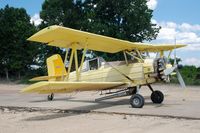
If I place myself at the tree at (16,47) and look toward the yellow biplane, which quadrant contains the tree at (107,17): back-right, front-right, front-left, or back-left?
front-left

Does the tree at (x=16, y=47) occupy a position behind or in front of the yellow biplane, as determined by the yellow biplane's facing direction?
behind

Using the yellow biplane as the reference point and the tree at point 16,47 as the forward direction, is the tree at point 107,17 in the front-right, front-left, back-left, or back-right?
front-right

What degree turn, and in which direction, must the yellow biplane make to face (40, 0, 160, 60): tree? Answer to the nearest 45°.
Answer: approximately 135° to its left

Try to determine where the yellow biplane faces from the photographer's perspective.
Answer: facing the viewer and to the right of the viewer
